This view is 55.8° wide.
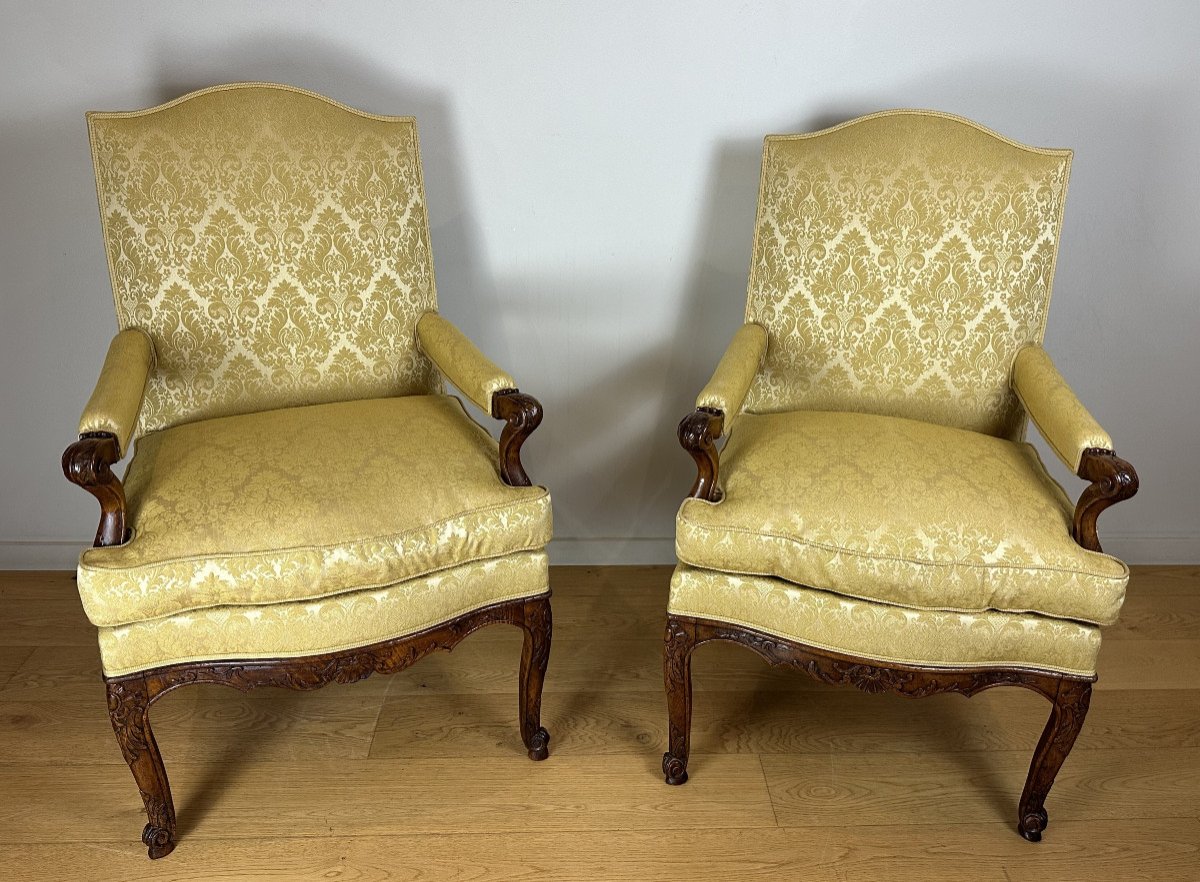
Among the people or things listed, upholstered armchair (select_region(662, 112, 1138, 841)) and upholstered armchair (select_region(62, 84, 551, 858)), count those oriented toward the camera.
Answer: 2

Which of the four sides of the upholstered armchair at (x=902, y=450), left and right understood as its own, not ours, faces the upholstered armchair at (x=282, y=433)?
right

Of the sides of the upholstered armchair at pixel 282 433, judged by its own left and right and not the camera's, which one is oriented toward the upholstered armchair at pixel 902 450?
left

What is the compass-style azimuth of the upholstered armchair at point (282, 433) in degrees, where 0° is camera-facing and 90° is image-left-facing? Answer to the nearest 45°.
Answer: approximately 0°
